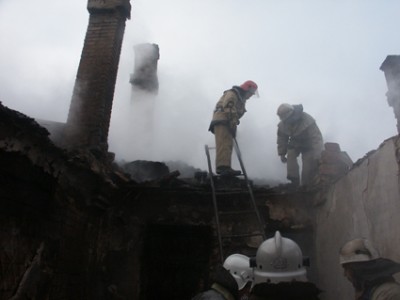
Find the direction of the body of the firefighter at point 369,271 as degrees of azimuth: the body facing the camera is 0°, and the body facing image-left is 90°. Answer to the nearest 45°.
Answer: approximately 90°

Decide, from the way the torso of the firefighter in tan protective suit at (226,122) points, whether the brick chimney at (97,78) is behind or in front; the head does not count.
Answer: behind

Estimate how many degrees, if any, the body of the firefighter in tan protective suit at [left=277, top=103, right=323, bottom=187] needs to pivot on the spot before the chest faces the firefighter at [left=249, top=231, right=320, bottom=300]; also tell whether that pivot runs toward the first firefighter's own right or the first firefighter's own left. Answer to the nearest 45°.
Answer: approximately 45° to the first firefighter's own left

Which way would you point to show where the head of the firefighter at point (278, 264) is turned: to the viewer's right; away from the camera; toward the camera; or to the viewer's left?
away from the camera

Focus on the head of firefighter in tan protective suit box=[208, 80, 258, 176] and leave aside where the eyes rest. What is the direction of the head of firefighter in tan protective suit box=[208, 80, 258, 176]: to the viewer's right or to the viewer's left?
to the viewer's right

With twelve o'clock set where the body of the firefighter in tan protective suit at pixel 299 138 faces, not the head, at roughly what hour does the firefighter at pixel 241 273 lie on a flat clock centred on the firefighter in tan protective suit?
The firefighter is roughly at 11 o'clock from the firefighter in tan protective suit.

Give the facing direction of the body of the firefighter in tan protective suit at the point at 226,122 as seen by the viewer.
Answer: to the viewer's right

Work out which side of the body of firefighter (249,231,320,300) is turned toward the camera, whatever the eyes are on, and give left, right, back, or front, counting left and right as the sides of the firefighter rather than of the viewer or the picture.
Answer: back

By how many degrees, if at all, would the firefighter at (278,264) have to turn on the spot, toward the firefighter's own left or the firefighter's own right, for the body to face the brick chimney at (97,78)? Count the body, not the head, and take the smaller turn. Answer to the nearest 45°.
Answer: approximately 45° to the firefighter's own left
